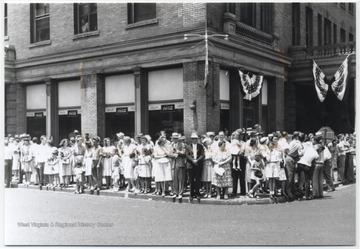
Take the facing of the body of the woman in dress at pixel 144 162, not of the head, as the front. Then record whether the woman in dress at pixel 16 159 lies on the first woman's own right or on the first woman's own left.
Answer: on the first woman's own right

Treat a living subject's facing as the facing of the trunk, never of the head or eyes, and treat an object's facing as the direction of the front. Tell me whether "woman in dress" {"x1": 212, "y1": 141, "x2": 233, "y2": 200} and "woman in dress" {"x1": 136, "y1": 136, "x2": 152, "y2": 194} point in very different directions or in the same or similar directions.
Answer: same or similar directions

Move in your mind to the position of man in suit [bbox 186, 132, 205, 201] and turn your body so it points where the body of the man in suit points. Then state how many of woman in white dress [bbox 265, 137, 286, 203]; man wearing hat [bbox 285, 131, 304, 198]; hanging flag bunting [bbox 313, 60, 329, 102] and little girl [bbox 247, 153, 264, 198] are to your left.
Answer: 4

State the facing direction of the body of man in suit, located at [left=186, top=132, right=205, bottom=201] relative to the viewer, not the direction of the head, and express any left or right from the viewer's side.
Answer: facing the viewer

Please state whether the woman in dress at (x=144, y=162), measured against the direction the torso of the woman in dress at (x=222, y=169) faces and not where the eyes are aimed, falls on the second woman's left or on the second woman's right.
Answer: on the second woman's right

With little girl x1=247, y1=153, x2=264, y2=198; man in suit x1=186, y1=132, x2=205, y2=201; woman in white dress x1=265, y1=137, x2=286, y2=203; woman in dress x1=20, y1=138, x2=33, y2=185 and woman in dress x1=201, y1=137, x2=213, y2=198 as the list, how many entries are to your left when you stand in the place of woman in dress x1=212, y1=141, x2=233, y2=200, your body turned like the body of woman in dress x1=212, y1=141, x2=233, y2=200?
2

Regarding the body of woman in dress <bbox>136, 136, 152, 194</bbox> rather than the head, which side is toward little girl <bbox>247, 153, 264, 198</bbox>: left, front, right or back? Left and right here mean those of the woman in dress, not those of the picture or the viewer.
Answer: left

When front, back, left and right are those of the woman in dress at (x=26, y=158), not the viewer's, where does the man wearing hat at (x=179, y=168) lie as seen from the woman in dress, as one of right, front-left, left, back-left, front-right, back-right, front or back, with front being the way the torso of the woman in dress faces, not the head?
front-left

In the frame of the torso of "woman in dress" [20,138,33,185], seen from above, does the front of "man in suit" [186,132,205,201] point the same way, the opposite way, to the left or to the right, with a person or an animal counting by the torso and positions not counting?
the same way

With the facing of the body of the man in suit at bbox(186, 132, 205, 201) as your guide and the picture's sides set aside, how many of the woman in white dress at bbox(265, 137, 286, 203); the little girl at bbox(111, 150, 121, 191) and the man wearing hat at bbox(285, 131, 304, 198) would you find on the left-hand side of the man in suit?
2

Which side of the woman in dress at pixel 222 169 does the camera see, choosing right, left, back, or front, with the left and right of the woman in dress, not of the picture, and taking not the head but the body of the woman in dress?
front
